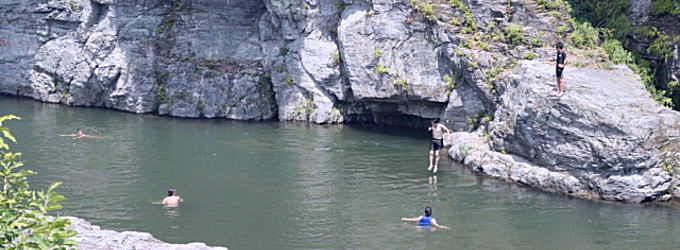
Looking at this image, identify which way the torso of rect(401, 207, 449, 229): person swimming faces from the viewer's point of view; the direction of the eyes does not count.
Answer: away from the camera

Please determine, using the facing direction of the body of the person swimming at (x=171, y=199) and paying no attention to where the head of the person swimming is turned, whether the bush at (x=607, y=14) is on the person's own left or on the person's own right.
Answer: on the person's own right

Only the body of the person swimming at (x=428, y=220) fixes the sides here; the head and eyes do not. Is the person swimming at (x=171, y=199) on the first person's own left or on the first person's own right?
on the first person's own left

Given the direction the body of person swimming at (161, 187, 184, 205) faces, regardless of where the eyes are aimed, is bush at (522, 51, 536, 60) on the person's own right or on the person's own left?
on the person's own right

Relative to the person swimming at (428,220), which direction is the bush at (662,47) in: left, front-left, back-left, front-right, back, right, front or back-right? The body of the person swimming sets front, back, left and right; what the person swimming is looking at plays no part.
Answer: front-right

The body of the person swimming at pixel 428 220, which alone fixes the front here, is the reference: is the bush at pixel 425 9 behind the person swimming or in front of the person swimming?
in front

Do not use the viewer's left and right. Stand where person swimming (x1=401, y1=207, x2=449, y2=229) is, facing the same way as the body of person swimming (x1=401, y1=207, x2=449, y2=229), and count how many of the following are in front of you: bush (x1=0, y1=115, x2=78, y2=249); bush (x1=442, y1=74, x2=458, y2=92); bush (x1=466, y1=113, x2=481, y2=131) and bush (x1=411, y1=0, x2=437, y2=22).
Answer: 3

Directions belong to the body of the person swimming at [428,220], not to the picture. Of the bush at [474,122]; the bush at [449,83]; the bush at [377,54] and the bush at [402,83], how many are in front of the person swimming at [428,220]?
4

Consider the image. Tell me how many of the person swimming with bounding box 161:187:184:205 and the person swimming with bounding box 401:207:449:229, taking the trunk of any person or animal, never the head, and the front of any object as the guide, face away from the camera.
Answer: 2

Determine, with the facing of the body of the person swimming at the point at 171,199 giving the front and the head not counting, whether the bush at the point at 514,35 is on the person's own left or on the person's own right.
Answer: on the person's own right

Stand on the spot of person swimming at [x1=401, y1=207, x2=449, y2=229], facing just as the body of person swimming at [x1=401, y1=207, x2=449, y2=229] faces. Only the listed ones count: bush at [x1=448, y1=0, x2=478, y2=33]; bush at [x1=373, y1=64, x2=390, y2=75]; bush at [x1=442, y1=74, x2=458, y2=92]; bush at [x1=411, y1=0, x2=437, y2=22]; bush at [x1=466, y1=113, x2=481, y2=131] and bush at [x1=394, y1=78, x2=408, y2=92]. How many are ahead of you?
6

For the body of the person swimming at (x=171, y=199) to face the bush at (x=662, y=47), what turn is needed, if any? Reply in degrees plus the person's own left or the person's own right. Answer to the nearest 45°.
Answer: approximately 90° to the person's own right

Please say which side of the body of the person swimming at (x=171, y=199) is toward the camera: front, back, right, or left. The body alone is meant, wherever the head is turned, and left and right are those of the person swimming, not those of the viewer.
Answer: back
